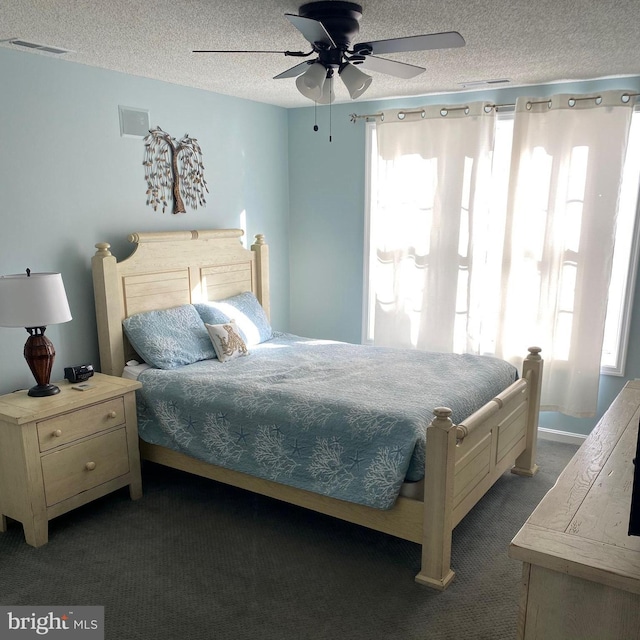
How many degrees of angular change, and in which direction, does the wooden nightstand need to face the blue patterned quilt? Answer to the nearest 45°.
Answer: approximately 45° to its left

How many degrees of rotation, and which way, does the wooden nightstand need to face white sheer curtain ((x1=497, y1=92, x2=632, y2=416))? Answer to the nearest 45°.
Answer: approximately 45° to its left

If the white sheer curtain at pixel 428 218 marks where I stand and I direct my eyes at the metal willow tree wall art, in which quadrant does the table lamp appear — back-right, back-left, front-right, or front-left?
front-left

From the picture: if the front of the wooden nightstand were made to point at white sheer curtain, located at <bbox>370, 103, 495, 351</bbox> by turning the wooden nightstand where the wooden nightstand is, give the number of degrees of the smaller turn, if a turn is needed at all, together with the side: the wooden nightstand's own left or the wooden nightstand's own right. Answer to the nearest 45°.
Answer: approximately 45° to the wooden nightstand's own left

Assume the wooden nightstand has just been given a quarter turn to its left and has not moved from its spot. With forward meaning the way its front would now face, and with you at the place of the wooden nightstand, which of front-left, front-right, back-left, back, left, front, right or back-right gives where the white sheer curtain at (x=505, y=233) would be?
front-right

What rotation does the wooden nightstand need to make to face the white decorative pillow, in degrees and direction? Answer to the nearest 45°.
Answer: approximately 90° to its left

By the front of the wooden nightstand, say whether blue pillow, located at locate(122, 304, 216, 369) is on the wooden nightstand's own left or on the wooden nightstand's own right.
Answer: on the wooden nightstand's own left

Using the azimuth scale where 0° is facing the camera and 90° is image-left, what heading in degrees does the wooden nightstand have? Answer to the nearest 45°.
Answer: approximately 315°

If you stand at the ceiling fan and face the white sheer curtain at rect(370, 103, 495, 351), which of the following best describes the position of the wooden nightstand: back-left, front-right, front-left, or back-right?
back-left

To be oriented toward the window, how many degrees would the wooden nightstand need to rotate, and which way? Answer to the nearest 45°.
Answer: approximately 45° to its left
